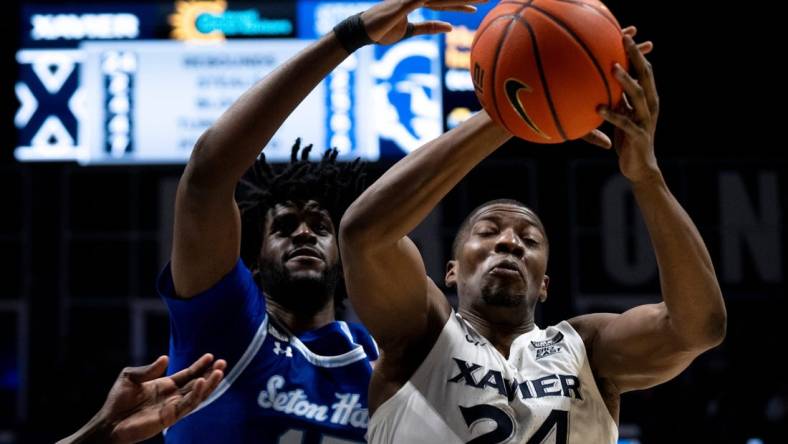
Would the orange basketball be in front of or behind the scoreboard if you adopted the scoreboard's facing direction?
in front

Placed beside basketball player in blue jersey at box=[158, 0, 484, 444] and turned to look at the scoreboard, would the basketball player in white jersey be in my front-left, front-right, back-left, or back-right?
back-right

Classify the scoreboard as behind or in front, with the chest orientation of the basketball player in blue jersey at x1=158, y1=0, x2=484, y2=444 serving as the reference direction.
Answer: behind

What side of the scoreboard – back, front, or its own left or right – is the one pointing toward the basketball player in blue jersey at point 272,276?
front

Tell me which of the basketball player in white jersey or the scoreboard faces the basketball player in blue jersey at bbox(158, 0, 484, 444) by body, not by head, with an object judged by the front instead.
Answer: the scoreboard

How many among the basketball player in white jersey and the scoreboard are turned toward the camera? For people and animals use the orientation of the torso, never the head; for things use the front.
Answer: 2

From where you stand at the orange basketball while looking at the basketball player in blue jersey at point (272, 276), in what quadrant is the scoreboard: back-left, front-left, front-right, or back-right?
front-right

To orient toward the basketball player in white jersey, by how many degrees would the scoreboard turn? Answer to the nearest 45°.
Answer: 0° — it already faces them

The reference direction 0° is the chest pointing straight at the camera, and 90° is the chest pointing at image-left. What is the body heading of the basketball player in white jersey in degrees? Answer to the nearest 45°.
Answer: approximately 0°

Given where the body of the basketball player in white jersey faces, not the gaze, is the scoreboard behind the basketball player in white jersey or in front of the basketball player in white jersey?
behind

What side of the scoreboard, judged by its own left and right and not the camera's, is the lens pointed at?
front

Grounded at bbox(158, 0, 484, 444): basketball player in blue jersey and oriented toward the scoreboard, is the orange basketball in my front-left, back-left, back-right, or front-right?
back-right

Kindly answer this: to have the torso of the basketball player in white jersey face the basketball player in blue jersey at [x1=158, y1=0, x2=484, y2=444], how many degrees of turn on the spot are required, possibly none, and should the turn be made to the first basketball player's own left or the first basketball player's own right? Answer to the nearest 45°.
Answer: approximately 90° to the first basketball player's own right
